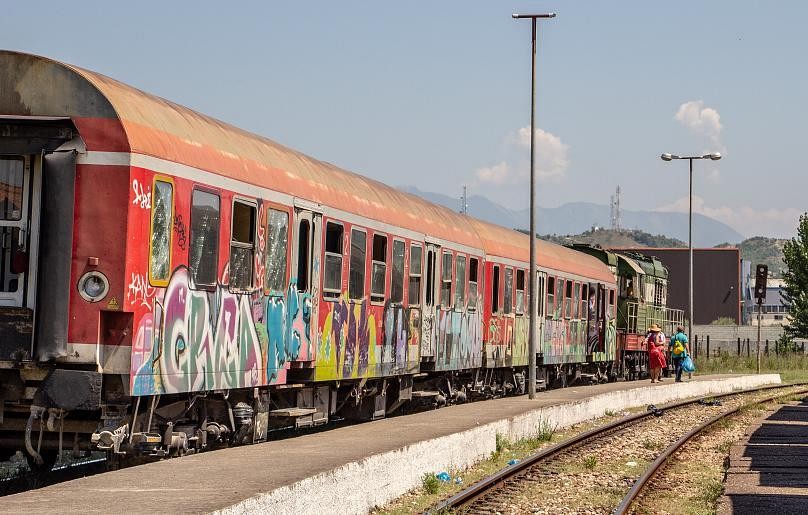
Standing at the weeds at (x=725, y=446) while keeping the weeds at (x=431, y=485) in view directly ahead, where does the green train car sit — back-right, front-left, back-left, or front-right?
back-right

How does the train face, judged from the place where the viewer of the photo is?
facing away from the viewer and to the right of the viewer

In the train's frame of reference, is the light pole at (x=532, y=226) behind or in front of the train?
in front
